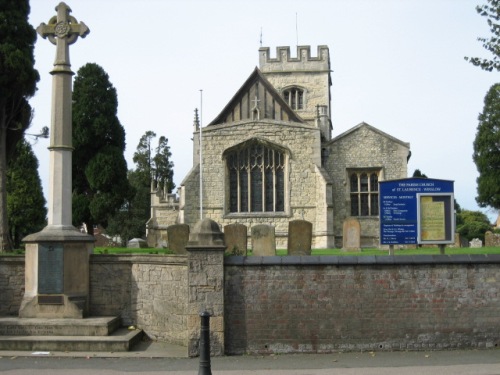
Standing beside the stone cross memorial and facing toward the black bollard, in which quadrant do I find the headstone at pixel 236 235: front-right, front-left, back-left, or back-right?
back-left

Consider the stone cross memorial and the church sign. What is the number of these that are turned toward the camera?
2

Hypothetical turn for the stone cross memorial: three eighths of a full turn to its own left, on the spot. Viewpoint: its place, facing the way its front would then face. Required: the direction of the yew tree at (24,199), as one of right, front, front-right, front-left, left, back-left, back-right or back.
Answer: front-left

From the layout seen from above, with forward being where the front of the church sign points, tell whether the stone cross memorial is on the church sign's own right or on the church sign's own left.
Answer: on the church sign's own right

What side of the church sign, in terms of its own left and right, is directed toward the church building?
back

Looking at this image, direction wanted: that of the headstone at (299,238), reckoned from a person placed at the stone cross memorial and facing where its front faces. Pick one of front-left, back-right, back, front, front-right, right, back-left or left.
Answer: back-left

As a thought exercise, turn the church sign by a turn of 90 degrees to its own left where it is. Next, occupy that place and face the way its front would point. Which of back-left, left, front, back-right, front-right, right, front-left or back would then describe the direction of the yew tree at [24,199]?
back-left

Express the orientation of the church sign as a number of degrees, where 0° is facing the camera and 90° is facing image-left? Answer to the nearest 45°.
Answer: approximately 0°

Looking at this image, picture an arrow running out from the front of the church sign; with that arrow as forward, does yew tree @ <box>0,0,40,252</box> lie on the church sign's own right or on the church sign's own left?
on the church sign's own right

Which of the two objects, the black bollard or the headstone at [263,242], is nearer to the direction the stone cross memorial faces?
the black bollard

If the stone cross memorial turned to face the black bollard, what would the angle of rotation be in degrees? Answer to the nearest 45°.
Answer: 0° — it already faces it

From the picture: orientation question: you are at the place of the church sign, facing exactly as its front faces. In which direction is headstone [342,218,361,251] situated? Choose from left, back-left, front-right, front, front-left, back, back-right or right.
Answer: back

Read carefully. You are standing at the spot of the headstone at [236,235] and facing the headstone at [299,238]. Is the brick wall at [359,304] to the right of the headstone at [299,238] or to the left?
right
